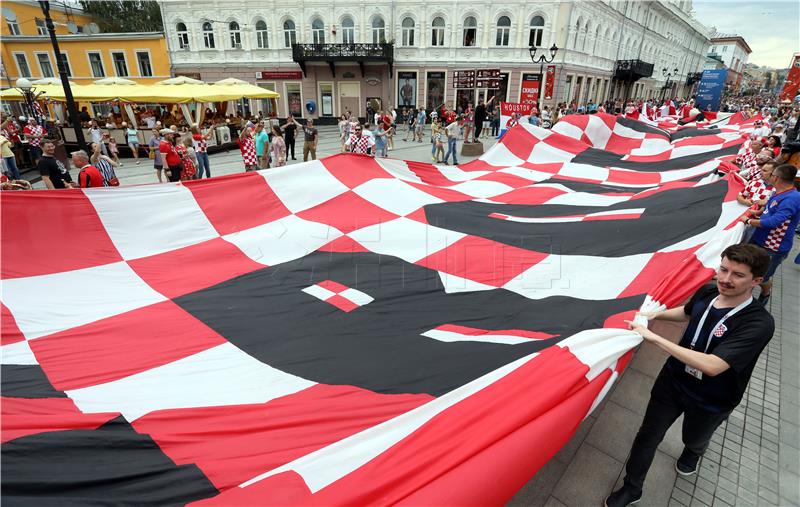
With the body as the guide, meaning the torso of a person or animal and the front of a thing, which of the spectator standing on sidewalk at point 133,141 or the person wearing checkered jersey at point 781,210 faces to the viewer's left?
the person wearing checkered jersey

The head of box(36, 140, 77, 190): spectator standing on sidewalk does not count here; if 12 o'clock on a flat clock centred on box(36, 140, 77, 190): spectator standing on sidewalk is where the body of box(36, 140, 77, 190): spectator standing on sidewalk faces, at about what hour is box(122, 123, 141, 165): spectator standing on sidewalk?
box(122, 123, 141, 165): spectator standing on sidewalk is roughly at 8 o'clock from box(36, 140, 77, 190): spectator standing on sidewalk.

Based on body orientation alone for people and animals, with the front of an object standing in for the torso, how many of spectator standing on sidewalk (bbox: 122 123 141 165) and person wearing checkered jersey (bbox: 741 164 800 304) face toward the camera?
1

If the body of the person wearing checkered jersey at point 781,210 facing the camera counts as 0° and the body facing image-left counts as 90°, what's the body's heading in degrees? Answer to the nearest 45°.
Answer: approximately 90°

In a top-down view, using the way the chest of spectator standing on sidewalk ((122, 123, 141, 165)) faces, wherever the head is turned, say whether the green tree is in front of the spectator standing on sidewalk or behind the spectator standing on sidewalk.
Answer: behind

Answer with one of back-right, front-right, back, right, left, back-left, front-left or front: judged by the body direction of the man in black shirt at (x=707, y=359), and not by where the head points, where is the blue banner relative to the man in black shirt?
back-right
